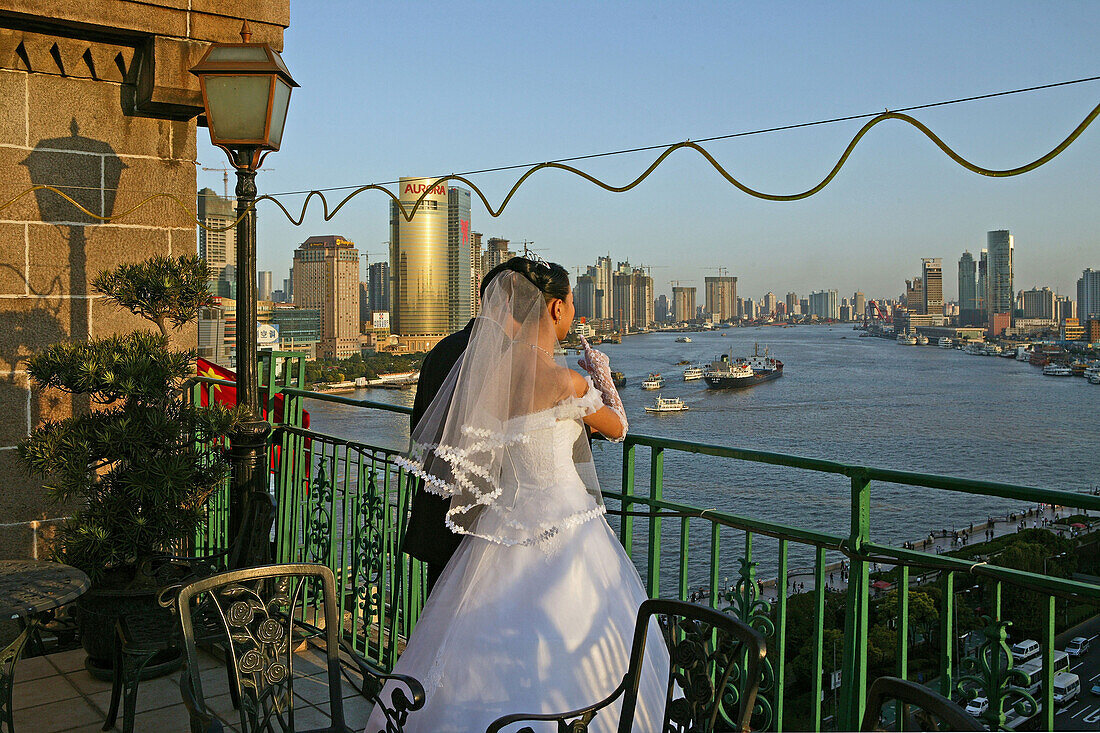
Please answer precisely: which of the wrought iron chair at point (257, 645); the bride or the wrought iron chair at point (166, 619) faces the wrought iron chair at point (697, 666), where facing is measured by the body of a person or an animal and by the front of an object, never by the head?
the wrought iron chair at point (257, 645)

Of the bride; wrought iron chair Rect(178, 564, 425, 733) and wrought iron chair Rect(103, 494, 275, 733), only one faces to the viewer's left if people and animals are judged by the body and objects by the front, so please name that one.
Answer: wrought iron chair Rect(103, 494, 275, 733)

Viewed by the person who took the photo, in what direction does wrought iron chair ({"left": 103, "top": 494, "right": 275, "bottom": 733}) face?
facing to the left of the viewer

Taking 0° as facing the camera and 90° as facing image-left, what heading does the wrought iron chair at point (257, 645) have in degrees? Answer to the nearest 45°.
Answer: approximately 315°

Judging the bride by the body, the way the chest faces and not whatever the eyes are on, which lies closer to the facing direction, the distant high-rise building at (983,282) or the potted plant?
the distant high-rise building

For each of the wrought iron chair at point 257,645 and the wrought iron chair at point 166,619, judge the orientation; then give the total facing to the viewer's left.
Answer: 1

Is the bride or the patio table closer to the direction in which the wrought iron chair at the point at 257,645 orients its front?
the bride

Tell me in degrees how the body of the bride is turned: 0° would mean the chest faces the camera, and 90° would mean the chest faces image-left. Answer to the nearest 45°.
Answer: approximately 225°

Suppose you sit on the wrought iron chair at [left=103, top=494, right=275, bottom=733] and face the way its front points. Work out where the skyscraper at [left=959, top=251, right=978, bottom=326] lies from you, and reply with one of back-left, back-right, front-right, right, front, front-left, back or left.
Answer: back-right
